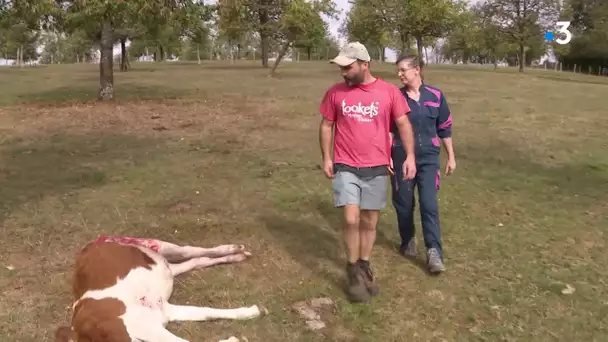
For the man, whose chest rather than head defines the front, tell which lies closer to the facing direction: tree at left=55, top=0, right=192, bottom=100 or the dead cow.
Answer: the dead cow

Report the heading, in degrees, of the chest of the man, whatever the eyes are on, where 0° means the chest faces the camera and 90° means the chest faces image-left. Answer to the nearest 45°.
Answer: approximately 0°

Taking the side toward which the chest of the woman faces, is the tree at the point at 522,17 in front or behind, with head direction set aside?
behind

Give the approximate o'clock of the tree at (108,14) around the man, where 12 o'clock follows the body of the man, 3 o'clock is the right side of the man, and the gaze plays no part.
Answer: The tree is roughly at 5 o'clock from the man.

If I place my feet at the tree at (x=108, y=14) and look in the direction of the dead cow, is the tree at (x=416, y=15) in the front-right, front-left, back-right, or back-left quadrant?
back-left

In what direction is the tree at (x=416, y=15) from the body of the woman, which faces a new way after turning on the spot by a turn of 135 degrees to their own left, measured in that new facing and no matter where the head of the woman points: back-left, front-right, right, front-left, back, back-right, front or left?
front-left

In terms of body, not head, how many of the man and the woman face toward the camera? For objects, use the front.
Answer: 2

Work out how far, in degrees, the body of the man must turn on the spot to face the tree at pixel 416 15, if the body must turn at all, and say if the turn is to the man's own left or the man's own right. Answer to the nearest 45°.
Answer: approximately 180°

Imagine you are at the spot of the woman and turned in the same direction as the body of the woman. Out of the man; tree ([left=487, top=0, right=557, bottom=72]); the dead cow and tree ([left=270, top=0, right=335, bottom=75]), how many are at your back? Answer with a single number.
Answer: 2

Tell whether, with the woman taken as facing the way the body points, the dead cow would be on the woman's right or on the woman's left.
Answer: on the woman's right

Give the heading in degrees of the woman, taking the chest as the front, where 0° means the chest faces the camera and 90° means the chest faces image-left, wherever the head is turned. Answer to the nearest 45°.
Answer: approximately 0°

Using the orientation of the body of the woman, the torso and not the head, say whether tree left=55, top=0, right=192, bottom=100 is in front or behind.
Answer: behind

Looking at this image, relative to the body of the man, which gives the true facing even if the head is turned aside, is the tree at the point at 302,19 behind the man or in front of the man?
behind

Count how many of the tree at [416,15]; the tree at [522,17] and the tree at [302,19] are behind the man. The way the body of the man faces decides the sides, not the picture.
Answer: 3
